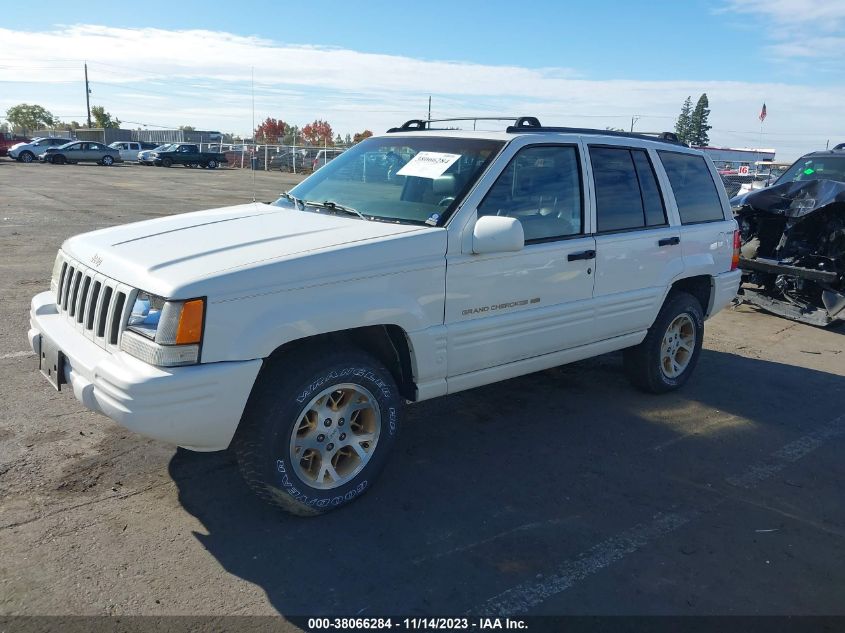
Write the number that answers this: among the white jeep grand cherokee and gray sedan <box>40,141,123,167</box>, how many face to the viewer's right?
0

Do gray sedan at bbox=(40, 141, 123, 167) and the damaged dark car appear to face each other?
no

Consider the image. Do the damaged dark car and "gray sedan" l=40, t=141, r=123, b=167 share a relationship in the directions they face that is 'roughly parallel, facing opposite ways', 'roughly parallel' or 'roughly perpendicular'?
roughly parallel

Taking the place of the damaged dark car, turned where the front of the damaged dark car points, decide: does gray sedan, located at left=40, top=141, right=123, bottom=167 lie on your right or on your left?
on your right

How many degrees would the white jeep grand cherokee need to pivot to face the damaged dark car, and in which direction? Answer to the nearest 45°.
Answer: approximately 180°

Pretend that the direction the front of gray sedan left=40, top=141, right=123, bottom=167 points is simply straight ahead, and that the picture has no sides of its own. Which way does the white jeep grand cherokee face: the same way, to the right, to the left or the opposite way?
the same way

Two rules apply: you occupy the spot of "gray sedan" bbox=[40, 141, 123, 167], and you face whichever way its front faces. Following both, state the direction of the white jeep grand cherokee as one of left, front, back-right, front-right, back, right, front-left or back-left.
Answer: left

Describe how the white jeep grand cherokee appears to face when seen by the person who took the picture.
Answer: facing the viewer and to the left of the viewer

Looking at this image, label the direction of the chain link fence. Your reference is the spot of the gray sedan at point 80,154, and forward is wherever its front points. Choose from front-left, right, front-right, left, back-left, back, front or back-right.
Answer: back

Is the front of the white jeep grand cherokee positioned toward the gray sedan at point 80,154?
no

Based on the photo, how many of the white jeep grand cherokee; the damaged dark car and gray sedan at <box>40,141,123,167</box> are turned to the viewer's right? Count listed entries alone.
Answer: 0

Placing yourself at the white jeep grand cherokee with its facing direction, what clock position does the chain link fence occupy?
The chain link fence is roughly at 4 o'clock from the white jeep grand cherokee.

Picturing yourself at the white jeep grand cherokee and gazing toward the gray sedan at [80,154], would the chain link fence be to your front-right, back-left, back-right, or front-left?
front-right

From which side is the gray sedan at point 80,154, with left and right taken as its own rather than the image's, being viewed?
left

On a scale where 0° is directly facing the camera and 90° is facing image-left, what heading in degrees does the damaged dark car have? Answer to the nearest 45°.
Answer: approximately 45°

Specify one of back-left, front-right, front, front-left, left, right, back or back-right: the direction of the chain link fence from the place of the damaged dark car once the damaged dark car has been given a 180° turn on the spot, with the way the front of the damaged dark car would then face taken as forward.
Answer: left

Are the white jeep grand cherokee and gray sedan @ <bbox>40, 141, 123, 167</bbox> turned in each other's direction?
no

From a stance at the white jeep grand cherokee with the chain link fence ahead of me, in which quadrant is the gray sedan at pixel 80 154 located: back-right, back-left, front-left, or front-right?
front-left
